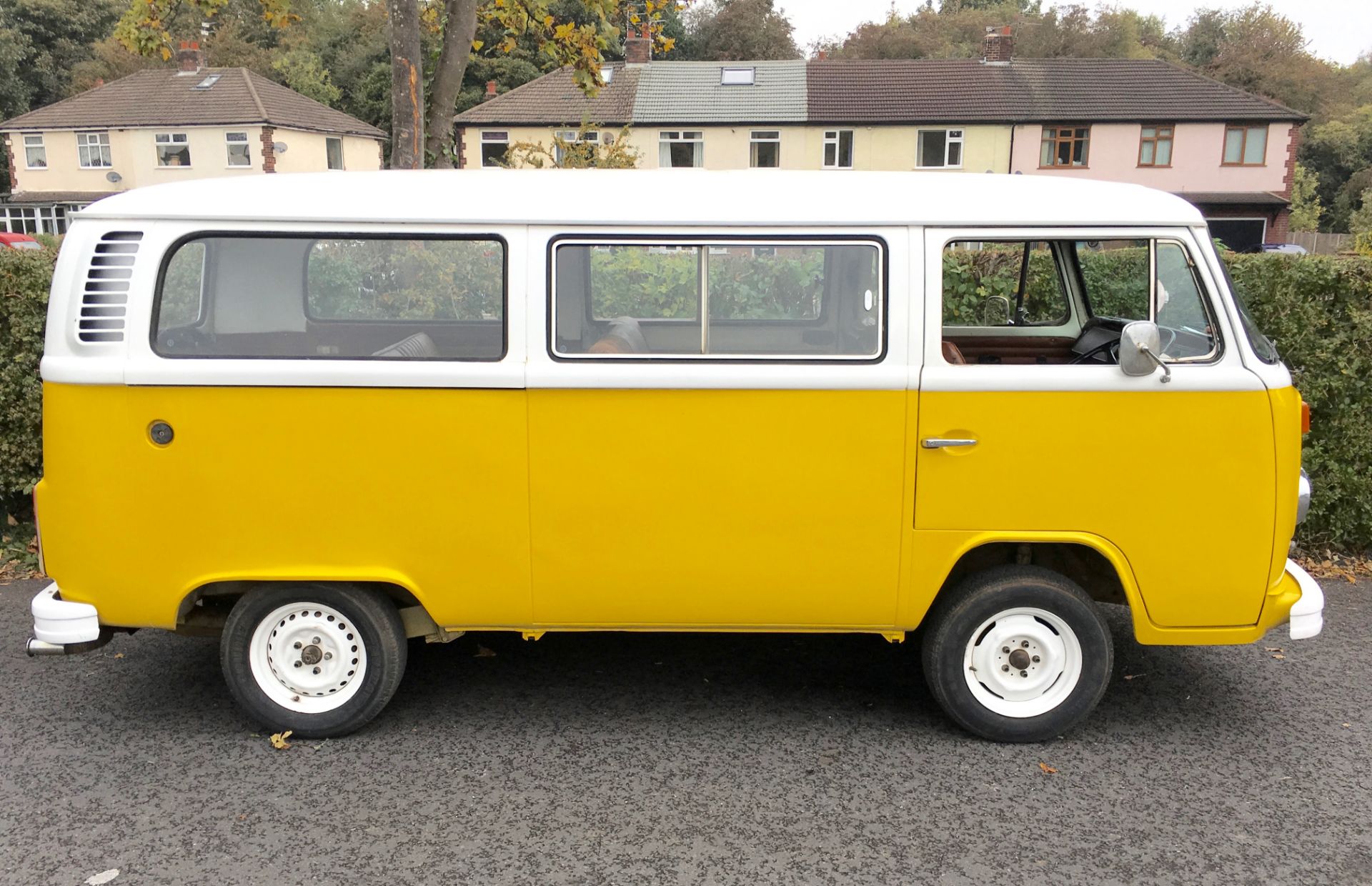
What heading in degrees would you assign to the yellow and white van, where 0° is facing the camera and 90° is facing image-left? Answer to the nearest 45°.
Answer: approximately 270°

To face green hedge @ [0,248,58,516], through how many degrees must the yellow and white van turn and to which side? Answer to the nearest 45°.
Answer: approximately 135° to its left

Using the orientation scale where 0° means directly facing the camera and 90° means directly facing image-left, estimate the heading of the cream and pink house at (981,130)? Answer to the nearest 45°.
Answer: approximately 0°

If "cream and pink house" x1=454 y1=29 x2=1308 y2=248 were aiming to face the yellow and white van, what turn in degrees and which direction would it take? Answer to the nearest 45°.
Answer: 0° — it already faces it

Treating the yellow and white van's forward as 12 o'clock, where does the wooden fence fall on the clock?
The wooden fence is roughly at 10 o'clock from the yellow and white van.

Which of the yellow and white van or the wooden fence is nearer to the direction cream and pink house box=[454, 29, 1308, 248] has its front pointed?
the yellow and white van

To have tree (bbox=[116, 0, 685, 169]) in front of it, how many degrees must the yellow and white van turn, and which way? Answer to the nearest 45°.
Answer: approximately 90° to its left

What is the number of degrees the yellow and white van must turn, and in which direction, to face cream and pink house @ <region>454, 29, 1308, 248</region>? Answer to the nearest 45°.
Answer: approximately 90° to its left

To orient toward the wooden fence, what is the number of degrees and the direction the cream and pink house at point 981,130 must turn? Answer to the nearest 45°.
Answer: approximately 90° to its left

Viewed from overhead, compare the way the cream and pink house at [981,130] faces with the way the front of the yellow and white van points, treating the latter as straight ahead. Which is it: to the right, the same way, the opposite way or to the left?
to the right

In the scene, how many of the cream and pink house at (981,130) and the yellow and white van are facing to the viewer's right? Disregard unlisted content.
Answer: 1
